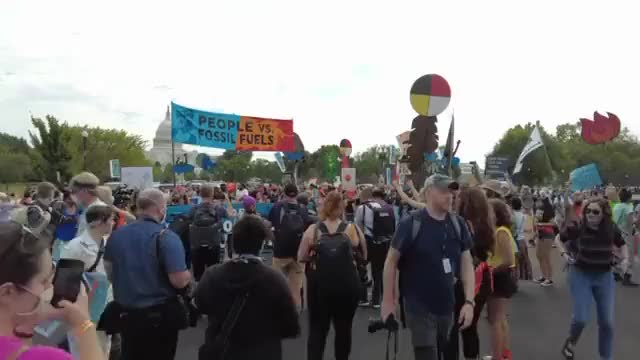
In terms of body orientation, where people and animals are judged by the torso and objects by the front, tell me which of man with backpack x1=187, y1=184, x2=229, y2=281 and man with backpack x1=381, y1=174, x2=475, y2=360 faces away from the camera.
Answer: man with backpack x1=187, y1=184, x2=229, y2=281

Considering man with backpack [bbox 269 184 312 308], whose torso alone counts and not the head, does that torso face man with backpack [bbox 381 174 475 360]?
no

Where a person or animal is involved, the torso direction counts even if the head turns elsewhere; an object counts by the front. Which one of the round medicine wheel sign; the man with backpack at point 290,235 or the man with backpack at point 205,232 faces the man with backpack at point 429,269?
the round medicine wheel sign

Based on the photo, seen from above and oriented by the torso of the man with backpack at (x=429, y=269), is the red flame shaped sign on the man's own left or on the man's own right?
on the man's own left

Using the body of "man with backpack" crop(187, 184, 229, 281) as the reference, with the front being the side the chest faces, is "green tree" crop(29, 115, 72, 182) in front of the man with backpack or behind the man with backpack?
in front

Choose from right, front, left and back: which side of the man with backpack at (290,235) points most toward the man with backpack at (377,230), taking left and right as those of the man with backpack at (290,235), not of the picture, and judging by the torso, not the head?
right

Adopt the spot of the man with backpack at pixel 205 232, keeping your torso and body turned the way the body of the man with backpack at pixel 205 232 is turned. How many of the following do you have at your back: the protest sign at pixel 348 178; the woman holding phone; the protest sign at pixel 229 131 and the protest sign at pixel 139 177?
1

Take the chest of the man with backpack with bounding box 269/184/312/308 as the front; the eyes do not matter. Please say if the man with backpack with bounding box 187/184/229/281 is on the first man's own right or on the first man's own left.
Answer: on the first man's own left

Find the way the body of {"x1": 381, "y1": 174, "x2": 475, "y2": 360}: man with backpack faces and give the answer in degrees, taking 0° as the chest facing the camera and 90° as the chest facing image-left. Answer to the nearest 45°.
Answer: approximately 315°

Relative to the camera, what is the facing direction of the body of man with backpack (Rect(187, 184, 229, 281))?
away from the camera

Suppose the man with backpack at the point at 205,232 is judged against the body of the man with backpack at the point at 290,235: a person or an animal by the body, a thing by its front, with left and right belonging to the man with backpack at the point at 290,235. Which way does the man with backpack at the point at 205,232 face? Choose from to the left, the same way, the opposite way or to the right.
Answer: the same way

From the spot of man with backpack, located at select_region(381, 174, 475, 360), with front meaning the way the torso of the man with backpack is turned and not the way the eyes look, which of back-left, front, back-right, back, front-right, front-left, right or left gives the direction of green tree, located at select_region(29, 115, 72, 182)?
back

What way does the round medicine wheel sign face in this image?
toward the camera

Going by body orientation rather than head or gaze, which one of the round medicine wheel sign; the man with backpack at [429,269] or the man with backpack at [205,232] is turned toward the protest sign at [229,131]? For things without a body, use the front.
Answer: the man with backpack at [205,232]

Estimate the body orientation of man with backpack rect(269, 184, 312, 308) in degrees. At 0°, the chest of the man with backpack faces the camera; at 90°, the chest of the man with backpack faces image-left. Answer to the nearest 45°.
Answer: approximately 180°

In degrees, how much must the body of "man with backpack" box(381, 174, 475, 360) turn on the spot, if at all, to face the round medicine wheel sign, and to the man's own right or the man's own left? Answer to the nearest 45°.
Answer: approximately 135° to the man's own left

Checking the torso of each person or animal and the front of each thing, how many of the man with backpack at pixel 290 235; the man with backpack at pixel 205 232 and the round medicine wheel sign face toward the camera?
1
